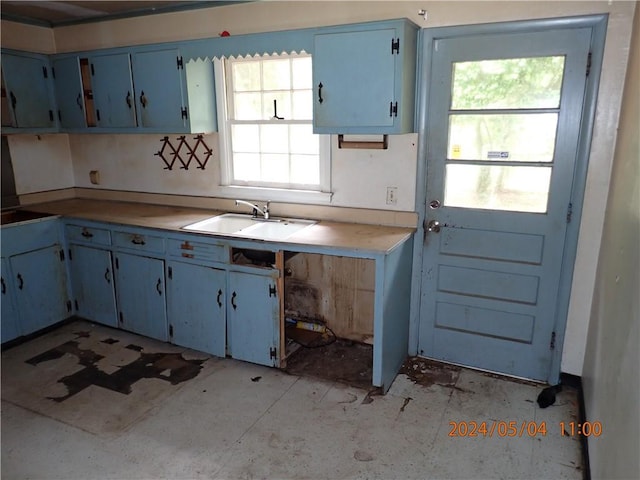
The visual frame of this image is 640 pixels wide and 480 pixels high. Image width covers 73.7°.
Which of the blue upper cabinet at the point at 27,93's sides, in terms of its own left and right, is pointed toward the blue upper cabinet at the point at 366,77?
front

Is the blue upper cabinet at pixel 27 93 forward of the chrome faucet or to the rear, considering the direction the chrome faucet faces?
forward

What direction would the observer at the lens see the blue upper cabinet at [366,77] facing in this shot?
facing the viewer and to the left of the viewer

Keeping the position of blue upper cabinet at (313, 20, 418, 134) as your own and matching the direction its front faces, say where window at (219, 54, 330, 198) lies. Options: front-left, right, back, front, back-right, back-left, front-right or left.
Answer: right

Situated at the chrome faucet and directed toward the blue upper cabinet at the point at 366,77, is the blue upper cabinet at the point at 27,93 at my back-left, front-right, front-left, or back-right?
back-right

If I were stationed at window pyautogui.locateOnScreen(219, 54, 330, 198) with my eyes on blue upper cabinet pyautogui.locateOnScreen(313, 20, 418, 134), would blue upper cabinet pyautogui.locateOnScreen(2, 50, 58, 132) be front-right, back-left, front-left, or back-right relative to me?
back-right

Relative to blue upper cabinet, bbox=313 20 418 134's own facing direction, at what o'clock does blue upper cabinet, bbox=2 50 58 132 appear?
blue upper cabinet, bbox=2 50 58 132 is roughly at 2 o'clock from blue upper cabinet, bbox=313 20 418 134.

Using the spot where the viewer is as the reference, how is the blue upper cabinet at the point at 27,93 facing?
facing the viewer and to the right of the viewer

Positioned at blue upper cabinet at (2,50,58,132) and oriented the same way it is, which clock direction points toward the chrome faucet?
The chrome faucet is roughly at 12 o'clock from the blue upper cabinet.

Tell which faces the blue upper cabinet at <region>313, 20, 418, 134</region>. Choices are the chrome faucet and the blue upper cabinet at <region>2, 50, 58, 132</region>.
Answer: the blue upper cabinet at <region>2, 50, 58, 132</region>

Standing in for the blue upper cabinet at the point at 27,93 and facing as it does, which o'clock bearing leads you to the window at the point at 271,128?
The window is roughly at 12 o'clock from the blue upper cabinet.
